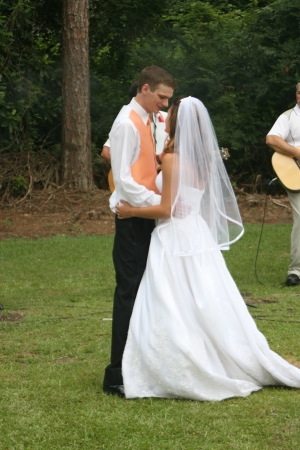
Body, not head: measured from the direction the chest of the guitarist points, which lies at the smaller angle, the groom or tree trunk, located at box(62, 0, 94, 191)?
the groom

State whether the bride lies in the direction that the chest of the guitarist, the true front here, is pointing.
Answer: yes

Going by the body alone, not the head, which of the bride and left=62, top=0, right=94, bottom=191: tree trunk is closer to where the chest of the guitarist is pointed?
the bride

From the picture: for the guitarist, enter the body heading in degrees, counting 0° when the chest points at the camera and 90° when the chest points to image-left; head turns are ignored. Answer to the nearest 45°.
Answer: approximately 0°

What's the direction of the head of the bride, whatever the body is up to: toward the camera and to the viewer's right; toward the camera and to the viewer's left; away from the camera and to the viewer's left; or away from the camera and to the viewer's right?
away from the camera and to the viewer's left

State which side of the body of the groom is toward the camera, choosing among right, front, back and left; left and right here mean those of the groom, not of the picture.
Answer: right

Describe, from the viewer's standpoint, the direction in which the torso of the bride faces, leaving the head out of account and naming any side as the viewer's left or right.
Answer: facing away from the viewer and to the left of the viewer
